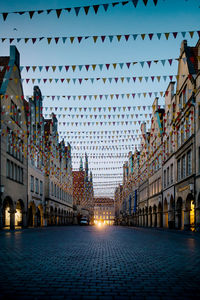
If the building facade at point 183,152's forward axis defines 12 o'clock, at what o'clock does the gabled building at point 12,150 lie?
The gabled building is roughly at 12 o'clock from the building facade.

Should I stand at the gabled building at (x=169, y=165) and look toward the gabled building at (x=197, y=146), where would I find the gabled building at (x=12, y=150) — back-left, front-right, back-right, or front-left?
front-right

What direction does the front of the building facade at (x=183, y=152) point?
to the viewer's left

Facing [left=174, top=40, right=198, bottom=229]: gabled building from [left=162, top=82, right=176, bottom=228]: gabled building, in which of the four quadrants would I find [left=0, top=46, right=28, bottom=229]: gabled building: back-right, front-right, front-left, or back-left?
front-right
